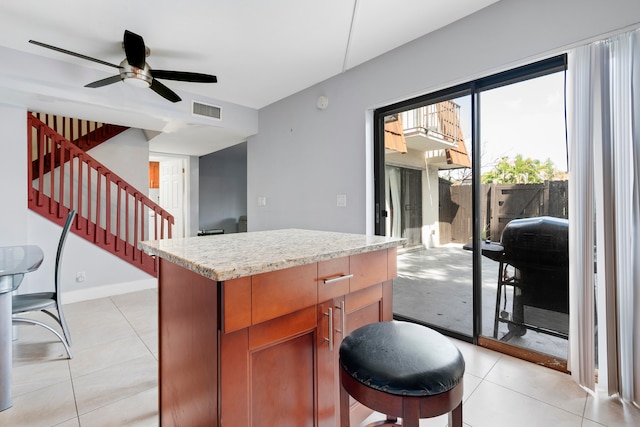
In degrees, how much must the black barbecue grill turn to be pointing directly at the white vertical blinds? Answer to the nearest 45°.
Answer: approximately 135° to its right

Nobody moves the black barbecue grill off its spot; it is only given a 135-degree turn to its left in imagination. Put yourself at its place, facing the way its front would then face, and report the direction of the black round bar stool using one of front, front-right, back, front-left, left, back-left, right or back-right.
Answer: front-left

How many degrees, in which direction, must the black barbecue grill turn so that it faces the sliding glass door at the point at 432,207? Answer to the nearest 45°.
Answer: approximately 90° to its left

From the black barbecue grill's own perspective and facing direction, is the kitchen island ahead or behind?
behind

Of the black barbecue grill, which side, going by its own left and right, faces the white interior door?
left

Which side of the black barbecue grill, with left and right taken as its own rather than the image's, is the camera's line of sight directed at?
back

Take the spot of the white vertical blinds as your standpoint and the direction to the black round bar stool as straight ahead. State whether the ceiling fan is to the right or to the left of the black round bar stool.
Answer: right

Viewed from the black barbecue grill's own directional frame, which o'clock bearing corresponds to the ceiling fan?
The ceiling fan is roughly at 8 o'clock from the black barbecue grill.

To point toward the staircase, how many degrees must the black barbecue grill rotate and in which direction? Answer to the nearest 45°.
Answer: approximately 90° to its left

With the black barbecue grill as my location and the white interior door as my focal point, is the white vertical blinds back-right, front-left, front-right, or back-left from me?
back-left

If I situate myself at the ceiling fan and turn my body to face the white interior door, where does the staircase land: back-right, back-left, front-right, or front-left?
front-left

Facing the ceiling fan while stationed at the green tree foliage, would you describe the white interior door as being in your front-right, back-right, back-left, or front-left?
front-right

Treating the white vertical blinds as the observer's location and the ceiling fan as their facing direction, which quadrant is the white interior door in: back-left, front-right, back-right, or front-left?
front-right
